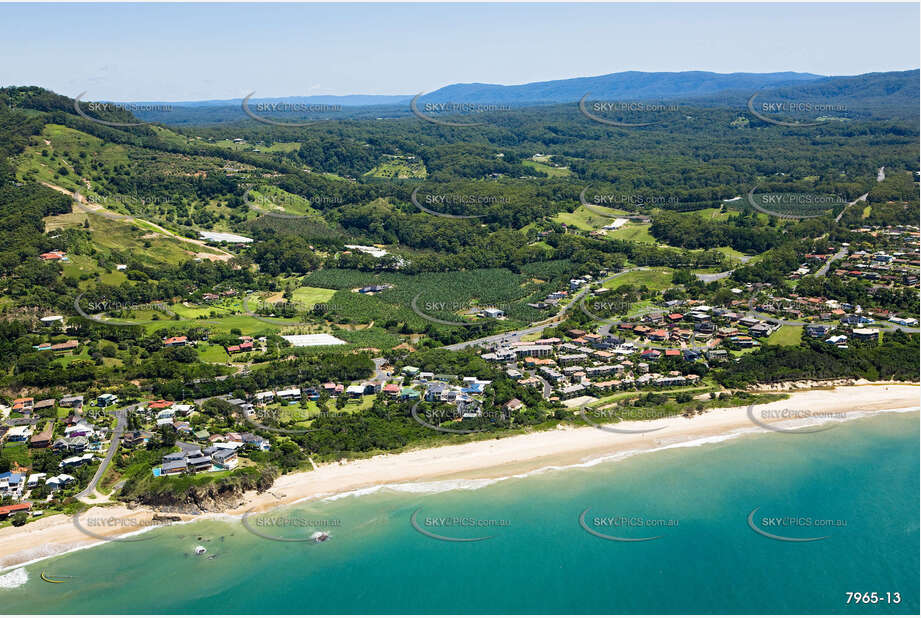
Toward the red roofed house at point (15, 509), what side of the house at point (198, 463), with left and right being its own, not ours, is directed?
right

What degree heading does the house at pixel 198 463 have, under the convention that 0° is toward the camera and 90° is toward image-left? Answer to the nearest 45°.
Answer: approximately 0°

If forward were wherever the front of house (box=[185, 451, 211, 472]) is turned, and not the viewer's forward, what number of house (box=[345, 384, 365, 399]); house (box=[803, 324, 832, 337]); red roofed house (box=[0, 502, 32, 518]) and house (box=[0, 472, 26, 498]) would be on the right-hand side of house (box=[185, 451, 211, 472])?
2

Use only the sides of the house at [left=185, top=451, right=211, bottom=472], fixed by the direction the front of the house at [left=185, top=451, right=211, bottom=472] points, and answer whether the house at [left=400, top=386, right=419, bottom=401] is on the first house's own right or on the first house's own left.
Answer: on the first house's own left

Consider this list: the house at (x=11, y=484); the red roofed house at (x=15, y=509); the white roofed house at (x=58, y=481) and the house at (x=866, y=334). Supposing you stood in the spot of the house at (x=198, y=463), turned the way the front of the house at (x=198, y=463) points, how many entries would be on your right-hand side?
3

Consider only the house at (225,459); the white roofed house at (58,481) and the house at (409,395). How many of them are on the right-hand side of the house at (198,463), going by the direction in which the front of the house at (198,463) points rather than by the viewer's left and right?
1

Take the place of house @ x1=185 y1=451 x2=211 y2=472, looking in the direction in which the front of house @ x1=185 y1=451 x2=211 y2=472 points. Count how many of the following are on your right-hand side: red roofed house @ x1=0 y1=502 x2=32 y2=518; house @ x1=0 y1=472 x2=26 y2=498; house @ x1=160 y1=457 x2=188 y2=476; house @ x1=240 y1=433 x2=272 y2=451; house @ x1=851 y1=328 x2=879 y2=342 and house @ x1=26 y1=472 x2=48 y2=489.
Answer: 4

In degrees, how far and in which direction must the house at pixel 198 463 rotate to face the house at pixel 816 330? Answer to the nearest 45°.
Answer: approximately 90° to its left

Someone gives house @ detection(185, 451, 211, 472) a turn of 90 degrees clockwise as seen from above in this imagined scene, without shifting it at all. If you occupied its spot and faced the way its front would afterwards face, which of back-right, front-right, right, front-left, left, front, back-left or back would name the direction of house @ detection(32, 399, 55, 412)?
front-right

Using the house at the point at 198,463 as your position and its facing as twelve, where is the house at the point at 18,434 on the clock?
the house at the point at 18,434 is roughly at 4 o'clock from the house at the point at 198,463.

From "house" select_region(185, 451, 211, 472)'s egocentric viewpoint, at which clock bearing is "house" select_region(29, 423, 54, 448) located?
"house" select_region(29, 423, 54, 448) is roughly at 4 o'clock from "house" select_region(185, 451, 211, 472).

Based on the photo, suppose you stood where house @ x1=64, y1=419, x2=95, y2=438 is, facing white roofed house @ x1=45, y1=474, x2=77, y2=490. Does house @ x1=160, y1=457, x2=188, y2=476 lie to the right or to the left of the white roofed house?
left

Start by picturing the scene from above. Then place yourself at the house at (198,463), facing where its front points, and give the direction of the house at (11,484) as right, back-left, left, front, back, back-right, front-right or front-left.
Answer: right
